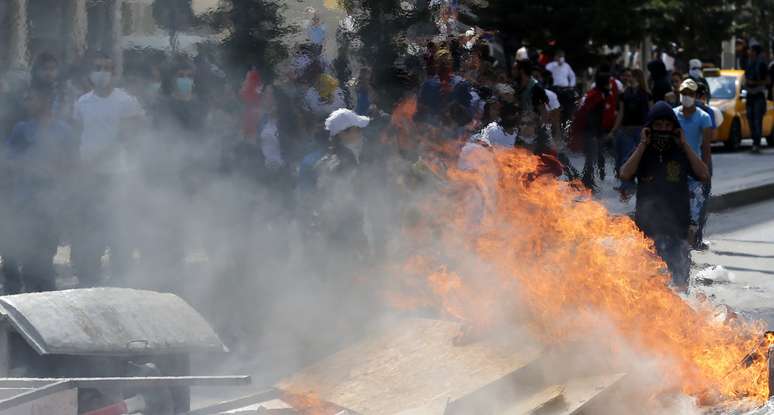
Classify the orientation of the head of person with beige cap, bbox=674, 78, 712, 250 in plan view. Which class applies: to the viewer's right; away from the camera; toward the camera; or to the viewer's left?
toward the camera

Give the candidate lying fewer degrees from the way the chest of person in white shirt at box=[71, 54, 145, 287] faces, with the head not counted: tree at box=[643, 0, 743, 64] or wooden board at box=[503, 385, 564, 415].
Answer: the wooden board

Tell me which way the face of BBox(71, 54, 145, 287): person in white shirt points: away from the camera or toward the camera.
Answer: toward the camera

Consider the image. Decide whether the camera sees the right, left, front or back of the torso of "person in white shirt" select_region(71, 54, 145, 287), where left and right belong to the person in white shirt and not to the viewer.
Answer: front

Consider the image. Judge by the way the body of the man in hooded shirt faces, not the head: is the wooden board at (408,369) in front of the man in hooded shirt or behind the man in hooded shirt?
in front

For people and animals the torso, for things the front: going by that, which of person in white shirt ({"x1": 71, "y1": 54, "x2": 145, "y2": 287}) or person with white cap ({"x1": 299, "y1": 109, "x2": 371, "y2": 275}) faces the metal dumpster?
the person in white shirt

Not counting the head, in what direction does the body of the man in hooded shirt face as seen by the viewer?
toward the camera

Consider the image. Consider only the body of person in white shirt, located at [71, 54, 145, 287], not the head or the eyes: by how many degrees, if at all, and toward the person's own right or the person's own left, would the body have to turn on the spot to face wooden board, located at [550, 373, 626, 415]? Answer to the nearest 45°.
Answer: approximately 45° to the person's own left

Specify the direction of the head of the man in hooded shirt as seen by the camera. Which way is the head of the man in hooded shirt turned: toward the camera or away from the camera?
toward the camera

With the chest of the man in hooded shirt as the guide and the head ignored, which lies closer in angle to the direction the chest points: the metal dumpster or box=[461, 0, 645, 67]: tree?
the metal dumpster

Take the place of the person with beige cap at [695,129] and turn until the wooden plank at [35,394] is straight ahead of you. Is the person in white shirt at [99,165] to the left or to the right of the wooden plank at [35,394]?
right

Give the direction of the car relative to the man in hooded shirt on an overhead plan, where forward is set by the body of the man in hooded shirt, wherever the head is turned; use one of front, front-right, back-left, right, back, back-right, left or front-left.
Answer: back

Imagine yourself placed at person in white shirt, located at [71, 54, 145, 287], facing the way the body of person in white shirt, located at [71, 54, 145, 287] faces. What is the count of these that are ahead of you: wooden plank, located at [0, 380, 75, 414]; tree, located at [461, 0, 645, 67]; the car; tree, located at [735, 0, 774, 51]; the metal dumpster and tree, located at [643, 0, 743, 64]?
2

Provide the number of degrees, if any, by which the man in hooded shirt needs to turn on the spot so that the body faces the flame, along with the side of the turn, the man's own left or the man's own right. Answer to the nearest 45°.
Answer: approximately 45° to the man's own right

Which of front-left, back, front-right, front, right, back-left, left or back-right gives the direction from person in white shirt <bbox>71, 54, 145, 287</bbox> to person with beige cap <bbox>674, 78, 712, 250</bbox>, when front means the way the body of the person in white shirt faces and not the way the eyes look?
left
